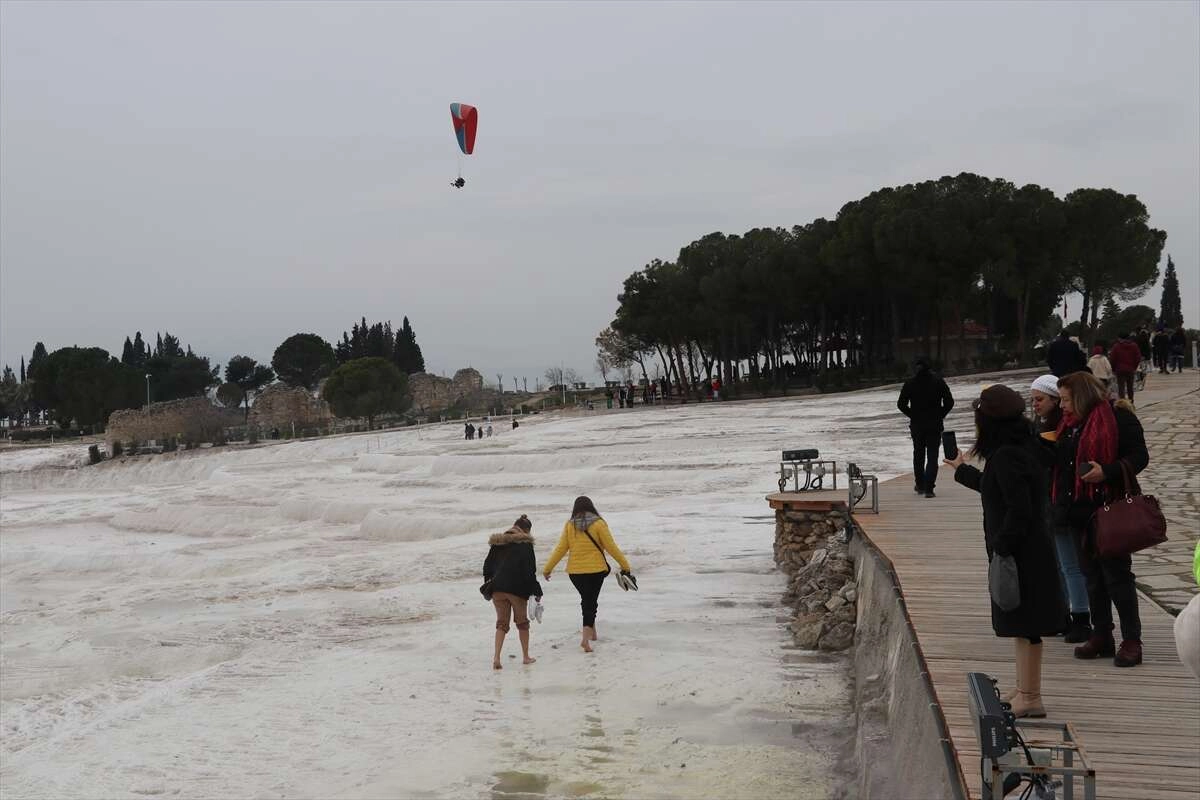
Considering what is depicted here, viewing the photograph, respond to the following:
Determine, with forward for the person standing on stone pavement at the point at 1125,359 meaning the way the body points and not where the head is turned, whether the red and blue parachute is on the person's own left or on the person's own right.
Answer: on the person's own left

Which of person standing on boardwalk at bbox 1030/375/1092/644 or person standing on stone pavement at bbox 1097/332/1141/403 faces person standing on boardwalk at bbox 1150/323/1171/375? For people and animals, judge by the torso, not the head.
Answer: person standing on stone pavement at bbox 1097/332/1141/403

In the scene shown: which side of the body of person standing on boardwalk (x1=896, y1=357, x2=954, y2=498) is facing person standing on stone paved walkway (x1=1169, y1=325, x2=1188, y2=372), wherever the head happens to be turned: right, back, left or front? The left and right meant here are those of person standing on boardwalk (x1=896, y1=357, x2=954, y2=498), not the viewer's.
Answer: front

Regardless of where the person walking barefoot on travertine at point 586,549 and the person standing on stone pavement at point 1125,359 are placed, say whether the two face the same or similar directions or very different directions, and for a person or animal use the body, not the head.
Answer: same or similar directions

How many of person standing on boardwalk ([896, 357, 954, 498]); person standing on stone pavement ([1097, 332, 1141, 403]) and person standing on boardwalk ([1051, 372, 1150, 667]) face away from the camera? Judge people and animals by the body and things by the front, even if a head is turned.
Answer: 2

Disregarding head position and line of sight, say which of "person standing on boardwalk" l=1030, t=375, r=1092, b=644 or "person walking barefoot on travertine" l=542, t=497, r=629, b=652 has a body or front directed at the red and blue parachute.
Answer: the person walking barefoot on travertine

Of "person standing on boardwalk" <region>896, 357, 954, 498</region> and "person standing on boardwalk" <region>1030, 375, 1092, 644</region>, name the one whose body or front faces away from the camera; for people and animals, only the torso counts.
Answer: "person standing on boardwalk" <region>896, 357, 954, 498</region>

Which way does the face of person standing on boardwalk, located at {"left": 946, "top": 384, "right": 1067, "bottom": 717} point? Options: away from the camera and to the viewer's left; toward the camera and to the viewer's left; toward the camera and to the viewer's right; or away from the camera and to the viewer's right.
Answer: away from the camera and to the viewer's left

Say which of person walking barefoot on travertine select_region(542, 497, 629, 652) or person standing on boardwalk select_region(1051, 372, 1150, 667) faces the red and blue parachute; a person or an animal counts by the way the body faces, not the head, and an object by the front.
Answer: the person walking barefoot on travertine

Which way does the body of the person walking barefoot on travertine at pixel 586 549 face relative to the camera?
away from the camera

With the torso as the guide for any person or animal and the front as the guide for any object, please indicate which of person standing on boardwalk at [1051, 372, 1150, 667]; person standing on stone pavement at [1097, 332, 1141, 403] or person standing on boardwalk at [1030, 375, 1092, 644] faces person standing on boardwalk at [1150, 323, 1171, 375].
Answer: person standing on stone pavement at [1097, 332, 1141, 403]

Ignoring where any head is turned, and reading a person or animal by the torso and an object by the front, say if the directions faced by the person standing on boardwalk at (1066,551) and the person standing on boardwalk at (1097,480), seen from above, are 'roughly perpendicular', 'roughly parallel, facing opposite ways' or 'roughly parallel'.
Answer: roughly parallel

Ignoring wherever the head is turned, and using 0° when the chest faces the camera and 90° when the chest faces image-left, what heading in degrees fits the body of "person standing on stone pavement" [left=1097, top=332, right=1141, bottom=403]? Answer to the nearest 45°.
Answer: approximately 180°

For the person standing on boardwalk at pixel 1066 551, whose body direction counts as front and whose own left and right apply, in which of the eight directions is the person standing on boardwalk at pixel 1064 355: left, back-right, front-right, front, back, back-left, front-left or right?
back-right
